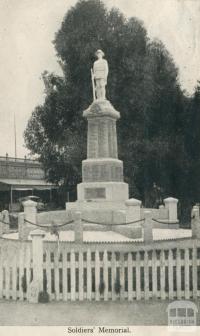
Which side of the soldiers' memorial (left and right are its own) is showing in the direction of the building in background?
back

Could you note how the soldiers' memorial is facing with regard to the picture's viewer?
facing the viewer

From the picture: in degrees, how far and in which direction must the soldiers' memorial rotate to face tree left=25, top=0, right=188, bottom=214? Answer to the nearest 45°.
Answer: approximately 180°
